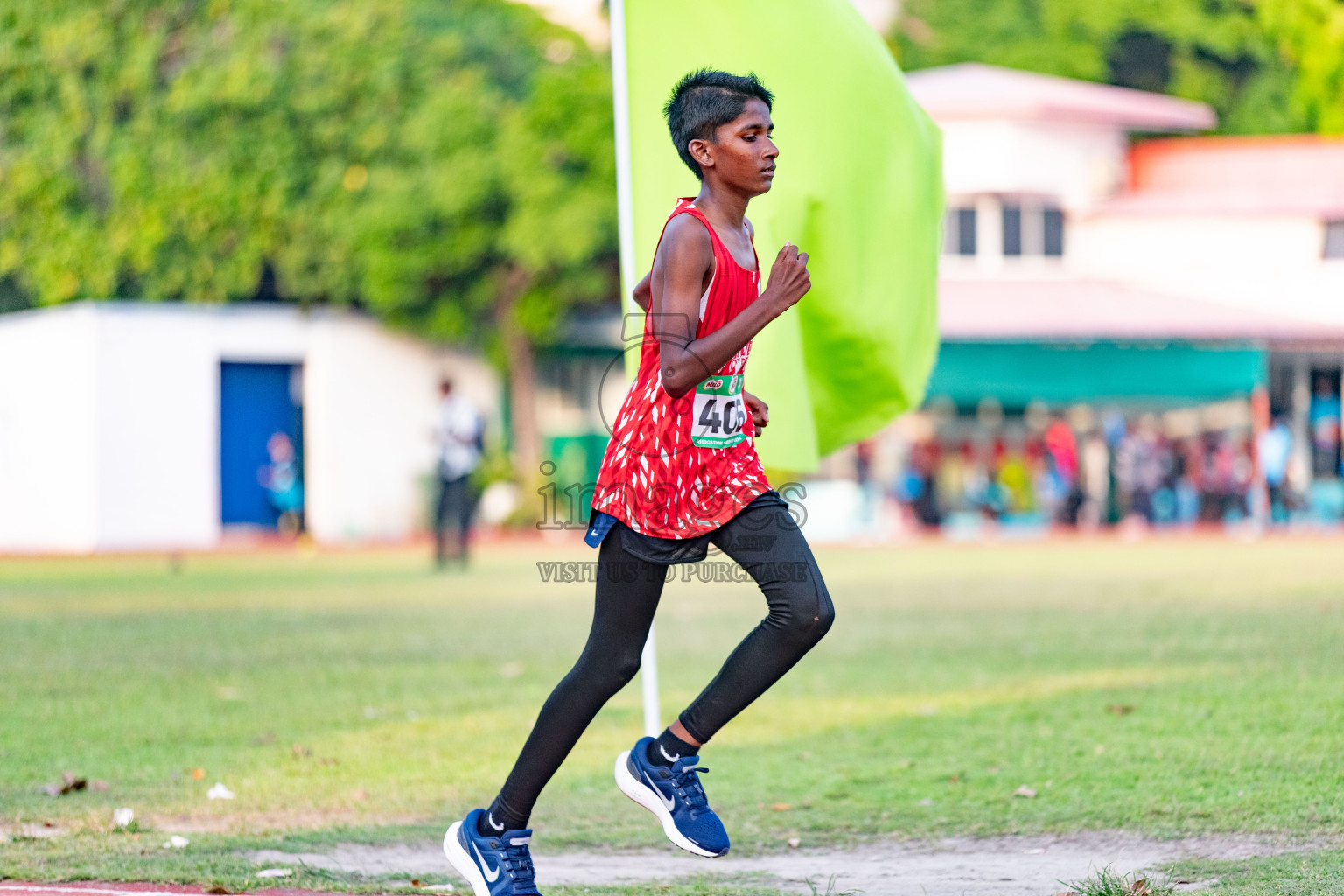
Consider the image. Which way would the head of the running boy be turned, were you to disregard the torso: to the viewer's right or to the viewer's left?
to the viewer's right

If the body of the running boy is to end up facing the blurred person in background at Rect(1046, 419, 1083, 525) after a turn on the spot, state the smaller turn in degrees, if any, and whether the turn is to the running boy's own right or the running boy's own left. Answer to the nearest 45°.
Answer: approximately 90° to the running boy's own left

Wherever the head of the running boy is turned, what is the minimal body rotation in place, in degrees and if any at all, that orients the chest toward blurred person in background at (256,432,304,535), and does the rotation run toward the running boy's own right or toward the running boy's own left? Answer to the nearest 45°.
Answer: approximately 90° to the running boy's own left

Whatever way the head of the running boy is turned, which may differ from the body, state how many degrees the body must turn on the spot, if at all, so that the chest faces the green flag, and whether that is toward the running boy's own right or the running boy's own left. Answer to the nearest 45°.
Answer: approximately 90° to the running boy's own left

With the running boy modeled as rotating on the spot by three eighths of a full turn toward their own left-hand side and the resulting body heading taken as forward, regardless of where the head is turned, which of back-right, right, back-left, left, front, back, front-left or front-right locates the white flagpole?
front-right

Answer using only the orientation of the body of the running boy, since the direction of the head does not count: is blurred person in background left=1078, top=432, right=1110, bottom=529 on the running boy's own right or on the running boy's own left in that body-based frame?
on the running boy's own left

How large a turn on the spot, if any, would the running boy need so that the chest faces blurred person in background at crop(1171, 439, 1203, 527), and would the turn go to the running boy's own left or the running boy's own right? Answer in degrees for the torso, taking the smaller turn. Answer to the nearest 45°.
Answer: approximately 90° to the running boy's own left

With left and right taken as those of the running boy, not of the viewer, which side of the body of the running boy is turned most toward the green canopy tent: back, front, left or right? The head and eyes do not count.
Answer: left

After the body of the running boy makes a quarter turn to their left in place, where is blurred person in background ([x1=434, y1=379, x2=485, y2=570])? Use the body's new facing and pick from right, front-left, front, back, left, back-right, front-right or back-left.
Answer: front

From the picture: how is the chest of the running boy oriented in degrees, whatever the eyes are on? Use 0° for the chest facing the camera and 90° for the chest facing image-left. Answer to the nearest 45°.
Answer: approximately 270°

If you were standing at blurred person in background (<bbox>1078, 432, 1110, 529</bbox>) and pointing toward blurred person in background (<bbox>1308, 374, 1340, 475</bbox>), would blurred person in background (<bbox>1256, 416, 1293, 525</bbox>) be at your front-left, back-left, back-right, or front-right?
front-right

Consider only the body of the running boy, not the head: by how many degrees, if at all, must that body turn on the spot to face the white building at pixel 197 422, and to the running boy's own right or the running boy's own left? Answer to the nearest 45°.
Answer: approximately 90° to the running boy's own left
